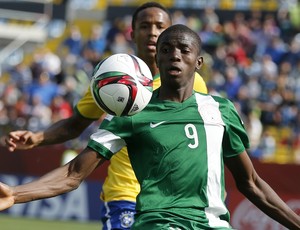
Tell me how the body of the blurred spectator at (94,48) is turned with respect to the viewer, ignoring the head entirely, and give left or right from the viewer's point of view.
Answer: facing the viewer

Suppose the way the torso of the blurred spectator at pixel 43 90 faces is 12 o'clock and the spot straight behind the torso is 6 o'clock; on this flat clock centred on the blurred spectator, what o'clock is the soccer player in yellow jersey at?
The soccer player in yellow jersey is roughly at 12 o'clock from the blurred spectator.

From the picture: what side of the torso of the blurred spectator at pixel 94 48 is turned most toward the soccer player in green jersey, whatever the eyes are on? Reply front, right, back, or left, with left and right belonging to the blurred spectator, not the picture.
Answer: front

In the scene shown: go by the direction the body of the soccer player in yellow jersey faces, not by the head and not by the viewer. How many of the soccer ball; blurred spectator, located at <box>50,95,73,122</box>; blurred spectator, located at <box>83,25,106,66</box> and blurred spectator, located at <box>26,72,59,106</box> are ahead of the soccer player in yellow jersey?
1

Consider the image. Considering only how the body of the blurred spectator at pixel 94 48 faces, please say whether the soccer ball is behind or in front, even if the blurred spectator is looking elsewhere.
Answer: in front

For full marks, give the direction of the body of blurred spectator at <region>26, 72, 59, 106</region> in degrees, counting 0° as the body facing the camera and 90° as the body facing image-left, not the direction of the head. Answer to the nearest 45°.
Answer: approximately 0°
